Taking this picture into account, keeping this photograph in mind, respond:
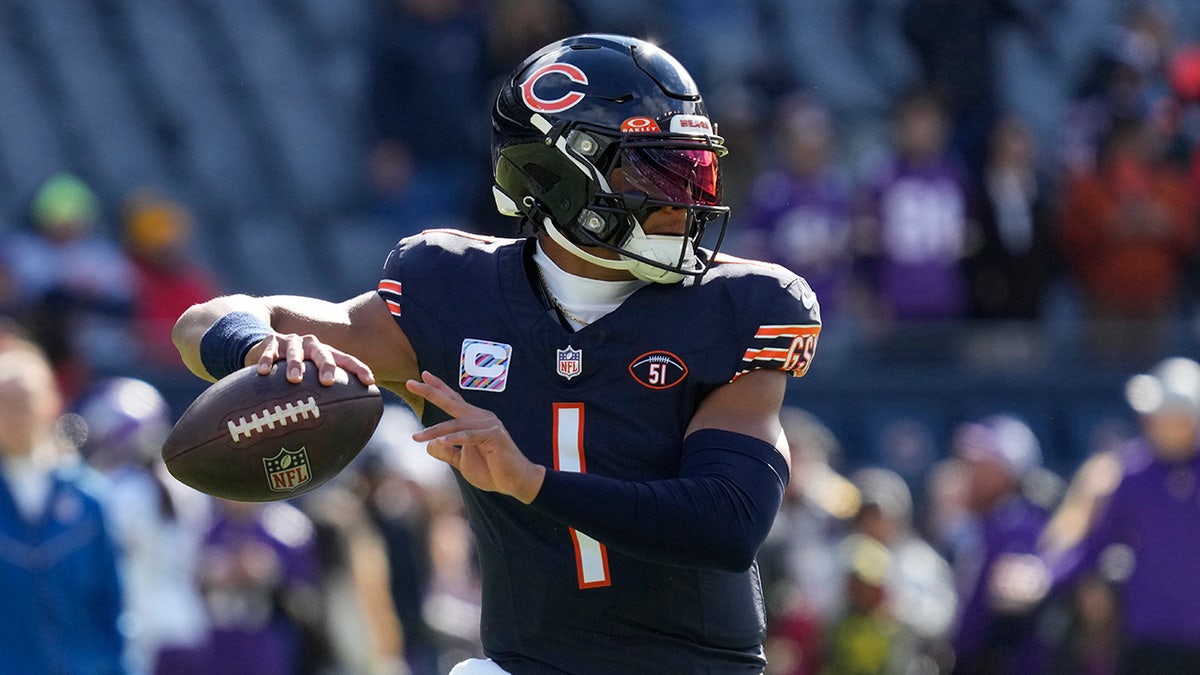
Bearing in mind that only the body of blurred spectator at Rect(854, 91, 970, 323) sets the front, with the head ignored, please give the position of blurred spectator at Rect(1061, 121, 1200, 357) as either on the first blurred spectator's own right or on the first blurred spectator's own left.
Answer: on the first blurred spectator's own left

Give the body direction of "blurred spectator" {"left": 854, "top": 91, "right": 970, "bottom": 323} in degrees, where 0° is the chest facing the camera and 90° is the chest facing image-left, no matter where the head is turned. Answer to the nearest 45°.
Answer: approximately 0°

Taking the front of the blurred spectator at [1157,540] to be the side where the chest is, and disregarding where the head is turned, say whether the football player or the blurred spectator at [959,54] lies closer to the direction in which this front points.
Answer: the football player
